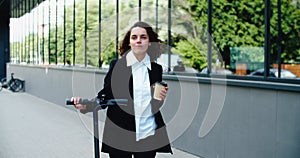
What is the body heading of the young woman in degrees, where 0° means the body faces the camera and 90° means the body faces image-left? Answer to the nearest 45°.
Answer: approximately 0°

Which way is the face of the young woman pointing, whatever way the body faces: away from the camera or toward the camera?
toward the camera
